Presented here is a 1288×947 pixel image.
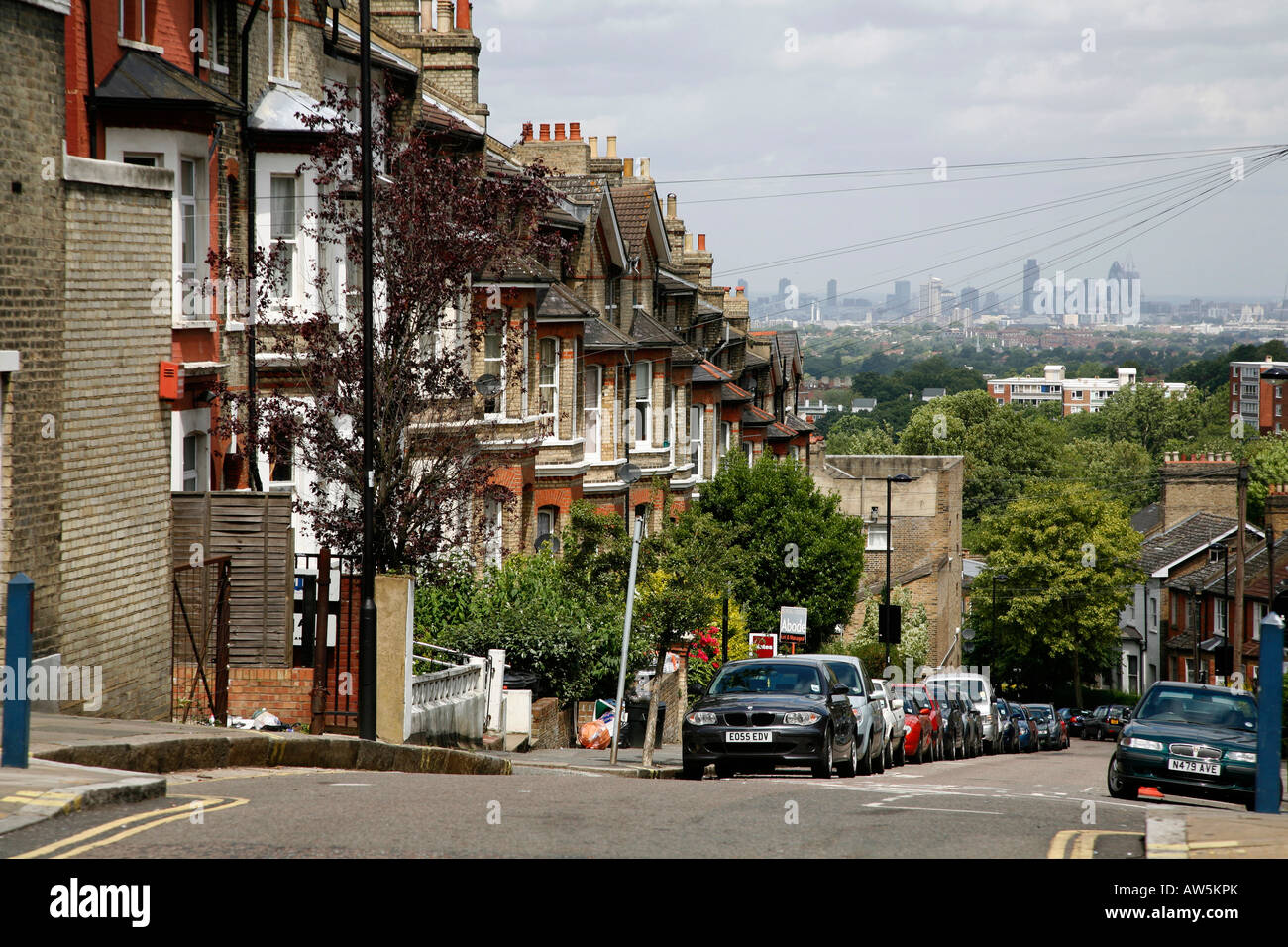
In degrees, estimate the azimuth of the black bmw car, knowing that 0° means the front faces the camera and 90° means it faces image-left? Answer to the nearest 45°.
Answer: approximately 0°

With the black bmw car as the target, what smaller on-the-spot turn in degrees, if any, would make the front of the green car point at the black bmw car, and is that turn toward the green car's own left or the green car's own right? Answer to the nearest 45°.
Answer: approximately 90° to the green car's own right

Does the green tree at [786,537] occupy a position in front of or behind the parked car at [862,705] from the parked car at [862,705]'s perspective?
behind

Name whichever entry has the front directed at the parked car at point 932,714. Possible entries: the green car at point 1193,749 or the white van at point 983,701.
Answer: the white van

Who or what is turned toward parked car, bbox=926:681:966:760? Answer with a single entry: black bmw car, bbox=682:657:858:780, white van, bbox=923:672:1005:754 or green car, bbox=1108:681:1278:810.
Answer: the white van

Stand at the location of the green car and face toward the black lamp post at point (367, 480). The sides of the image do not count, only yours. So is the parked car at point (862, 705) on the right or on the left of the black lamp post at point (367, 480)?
right

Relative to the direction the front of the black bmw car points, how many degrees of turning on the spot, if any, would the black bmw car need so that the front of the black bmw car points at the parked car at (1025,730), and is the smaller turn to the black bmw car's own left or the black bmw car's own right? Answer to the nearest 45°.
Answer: approximately 180°

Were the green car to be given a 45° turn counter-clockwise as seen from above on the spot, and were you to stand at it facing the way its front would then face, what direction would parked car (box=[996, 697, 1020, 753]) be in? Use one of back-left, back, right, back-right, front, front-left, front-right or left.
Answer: back-left

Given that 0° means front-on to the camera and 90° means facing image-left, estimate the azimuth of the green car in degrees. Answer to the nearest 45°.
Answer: approximately 0°

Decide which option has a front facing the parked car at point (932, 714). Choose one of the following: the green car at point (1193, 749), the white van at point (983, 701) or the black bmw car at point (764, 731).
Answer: the white van

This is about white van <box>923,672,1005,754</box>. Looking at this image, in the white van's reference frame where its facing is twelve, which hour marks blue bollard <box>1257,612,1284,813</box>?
The blue bollard is roughly at 12 o'clock from the white van.

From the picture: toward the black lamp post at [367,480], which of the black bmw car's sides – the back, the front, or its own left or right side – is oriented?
right
